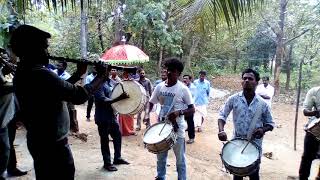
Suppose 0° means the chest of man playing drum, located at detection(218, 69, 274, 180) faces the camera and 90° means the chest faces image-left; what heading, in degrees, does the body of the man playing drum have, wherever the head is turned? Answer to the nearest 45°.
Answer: approximately 0°

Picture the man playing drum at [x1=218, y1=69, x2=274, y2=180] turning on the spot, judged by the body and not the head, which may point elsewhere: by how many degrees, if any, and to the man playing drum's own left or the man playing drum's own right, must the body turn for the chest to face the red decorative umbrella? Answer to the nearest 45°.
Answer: approximately 135° to the man playing drum's own right

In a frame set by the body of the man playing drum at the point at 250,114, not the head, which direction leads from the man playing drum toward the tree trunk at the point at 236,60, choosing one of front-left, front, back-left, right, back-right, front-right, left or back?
back

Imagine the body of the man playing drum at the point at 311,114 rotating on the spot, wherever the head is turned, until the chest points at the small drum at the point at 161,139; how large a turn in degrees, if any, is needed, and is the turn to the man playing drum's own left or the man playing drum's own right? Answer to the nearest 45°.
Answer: approximately 90° to the man playing drum's own right

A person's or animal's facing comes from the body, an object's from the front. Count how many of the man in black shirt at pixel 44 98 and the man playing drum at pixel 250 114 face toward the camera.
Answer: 1

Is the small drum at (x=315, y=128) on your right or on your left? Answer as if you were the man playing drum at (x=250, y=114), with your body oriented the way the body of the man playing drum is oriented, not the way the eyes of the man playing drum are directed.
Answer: on your left

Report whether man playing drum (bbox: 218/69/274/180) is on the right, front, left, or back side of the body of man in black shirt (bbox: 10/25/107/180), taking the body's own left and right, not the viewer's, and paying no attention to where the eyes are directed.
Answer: front
